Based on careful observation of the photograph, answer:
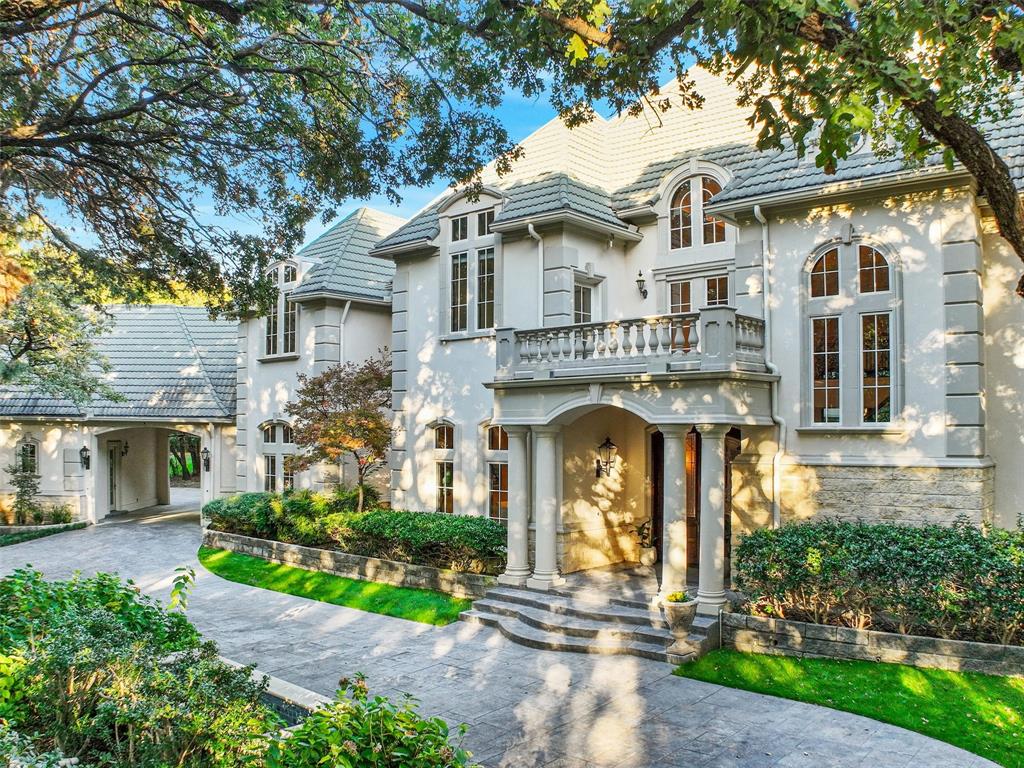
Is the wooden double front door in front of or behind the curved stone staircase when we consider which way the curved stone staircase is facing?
behind

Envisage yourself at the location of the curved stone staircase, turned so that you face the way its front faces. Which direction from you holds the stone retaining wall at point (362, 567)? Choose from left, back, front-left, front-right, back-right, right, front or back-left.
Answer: right

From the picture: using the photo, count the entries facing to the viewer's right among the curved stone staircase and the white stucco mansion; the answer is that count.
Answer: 0

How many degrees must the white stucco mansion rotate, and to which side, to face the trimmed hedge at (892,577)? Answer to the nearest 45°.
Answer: approximately 90° to its left

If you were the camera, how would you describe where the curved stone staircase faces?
facing the viewer and to the left of the viewer

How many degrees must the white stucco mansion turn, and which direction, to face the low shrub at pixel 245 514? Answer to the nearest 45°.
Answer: approximately 90° to its right

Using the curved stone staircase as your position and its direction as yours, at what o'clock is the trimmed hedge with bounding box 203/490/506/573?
The trimmed hedge is roughly at 3 o'clock from the curved stone staircase.

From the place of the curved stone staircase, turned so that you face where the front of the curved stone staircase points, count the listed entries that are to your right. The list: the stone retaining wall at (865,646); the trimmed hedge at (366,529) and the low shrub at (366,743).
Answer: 1
